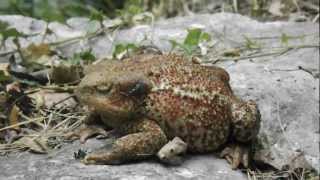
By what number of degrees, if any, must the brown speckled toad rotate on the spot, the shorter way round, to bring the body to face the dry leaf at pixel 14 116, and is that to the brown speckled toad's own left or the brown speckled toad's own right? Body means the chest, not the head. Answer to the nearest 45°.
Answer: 0° — it already faces it

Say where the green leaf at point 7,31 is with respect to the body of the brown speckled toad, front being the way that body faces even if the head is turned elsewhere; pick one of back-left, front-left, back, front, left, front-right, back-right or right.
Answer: front-right

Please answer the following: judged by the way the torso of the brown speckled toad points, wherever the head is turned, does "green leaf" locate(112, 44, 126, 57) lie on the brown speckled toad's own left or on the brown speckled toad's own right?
on the brown speckled toad's own right

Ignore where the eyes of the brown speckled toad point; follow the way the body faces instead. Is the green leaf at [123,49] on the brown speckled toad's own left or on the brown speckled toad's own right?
on the brown speckled toad's own right

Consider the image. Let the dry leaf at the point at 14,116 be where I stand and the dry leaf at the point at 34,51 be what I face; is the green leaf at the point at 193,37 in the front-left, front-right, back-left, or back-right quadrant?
front-right

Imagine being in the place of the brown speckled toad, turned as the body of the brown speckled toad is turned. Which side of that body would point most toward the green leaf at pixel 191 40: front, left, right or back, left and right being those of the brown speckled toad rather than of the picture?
right

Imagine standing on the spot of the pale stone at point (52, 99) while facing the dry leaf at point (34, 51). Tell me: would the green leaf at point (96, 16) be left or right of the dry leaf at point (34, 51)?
right

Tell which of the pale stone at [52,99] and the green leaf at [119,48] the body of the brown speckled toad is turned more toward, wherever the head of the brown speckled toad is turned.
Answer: the pale stone

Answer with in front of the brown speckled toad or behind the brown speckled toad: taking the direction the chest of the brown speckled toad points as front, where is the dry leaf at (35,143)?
in front

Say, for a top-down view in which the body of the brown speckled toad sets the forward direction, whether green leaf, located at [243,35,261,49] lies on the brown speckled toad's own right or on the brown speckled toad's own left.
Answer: on the brown speckled toad's own right

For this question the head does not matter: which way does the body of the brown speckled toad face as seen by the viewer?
to the viewer's left

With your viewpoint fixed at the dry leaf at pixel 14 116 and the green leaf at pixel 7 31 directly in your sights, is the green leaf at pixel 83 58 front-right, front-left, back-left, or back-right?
front-right

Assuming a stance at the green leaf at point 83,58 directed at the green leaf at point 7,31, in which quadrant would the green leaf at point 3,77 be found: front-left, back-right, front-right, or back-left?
front-left

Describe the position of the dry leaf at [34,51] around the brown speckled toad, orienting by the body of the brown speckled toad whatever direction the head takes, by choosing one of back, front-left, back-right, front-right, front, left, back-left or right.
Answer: front-right
